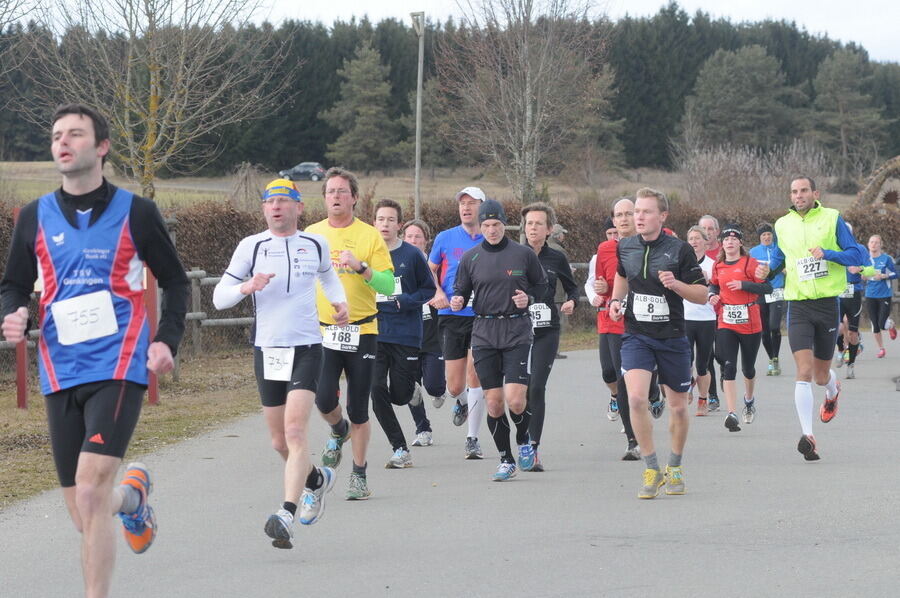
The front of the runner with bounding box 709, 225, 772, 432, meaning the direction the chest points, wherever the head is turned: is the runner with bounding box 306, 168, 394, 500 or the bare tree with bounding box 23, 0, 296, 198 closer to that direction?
the runner

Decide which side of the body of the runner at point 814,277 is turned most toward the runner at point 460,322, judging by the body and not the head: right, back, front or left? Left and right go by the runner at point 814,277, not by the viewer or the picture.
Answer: right

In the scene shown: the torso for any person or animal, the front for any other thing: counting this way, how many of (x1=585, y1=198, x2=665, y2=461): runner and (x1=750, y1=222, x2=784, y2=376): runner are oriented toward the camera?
2

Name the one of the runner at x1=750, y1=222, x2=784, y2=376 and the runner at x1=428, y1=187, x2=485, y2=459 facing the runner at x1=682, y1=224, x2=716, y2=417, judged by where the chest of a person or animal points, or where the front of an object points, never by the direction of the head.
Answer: the runner at x1=750, y1=222, x2=784, y2=376

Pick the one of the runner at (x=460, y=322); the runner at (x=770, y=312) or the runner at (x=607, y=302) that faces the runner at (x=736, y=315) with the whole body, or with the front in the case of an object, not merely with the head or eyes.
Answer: the runner at (x=770, y=312)

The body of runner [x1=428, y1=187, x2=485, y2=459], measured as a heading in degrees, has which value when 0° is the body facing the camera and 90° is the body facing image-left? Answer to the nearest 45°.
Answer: approximately 0°

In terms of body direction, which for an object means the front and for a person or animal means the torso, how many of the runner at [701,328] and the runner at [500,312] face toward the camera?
2

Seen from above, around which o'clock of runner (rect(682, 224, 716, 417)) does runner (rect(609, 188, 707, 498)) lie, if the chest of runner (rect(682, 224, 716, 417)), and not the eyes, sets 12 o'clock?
runner (rect(609, 188, 707, 498)) is roughly at 12 o'clock from runner (rect(682, 224, 716, 417)).

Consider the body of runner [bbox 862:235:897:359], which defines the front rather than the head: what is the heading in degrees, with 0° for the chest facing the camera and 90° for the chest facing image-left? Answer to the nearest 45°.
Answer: approximately 45°
